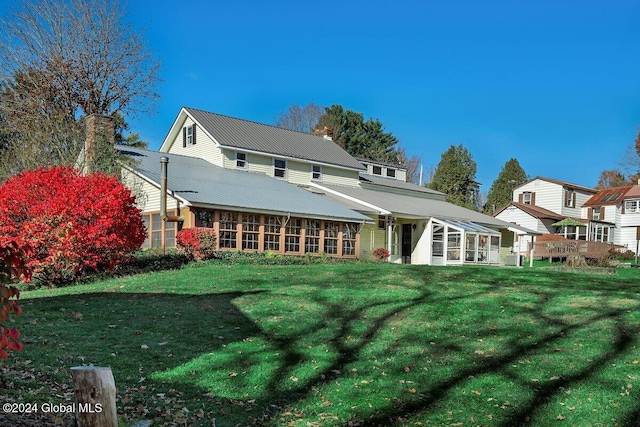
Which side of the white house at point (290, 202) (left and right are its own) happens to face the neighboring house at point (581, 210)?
left

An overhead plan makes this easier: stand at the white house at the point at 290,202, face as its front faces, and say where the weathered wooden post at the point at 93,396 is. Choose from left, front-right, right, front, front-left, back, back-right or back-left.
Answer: front-right

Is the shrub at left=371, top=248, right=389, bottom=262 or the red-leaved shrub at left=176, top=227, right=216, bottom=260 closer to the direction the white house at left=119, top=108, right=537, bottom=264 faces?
the shrub

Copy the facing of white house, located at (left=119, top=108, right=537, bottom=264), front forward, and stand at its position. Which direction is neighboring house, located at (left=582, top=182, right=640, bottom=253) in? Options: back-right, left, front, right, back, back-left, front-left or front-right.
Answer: left

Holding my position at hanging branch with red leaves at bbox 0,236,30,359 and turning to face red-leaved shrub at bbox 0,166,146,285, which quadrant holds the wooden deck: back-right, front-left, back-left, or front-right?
front-right

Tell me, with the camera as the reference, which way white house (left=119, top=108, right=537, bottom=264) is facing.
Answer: facing the viewer and to the right of the viewer

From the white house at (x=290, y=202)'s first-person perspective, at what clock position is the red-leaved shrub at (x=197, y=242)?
The red-leaved shrub is roughly at 2 o'clock from the white house.

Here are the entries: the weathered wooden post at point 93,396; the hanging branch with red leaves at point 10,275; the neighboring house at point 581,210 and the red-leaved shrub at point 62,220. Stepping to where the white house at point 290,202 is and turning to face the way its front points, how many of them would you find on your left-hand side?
1

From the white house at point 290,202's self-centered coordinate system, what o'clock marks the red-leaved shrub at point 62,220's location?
The red-leaved shrub is roughly at 2 o'clock from the white house.

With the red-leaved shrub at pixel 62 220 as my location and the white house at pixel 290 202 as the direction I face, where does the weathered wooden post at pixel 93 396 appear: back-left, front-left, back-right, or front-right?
back-right
